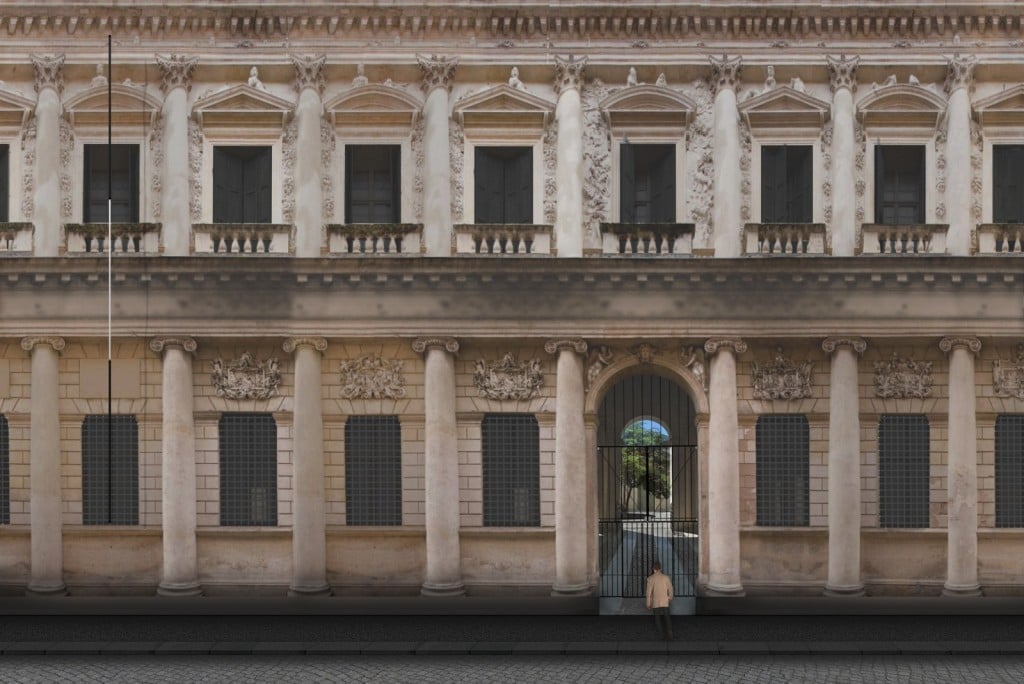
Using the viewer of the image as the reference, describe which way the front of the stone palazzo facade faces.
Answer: facing the viewer
